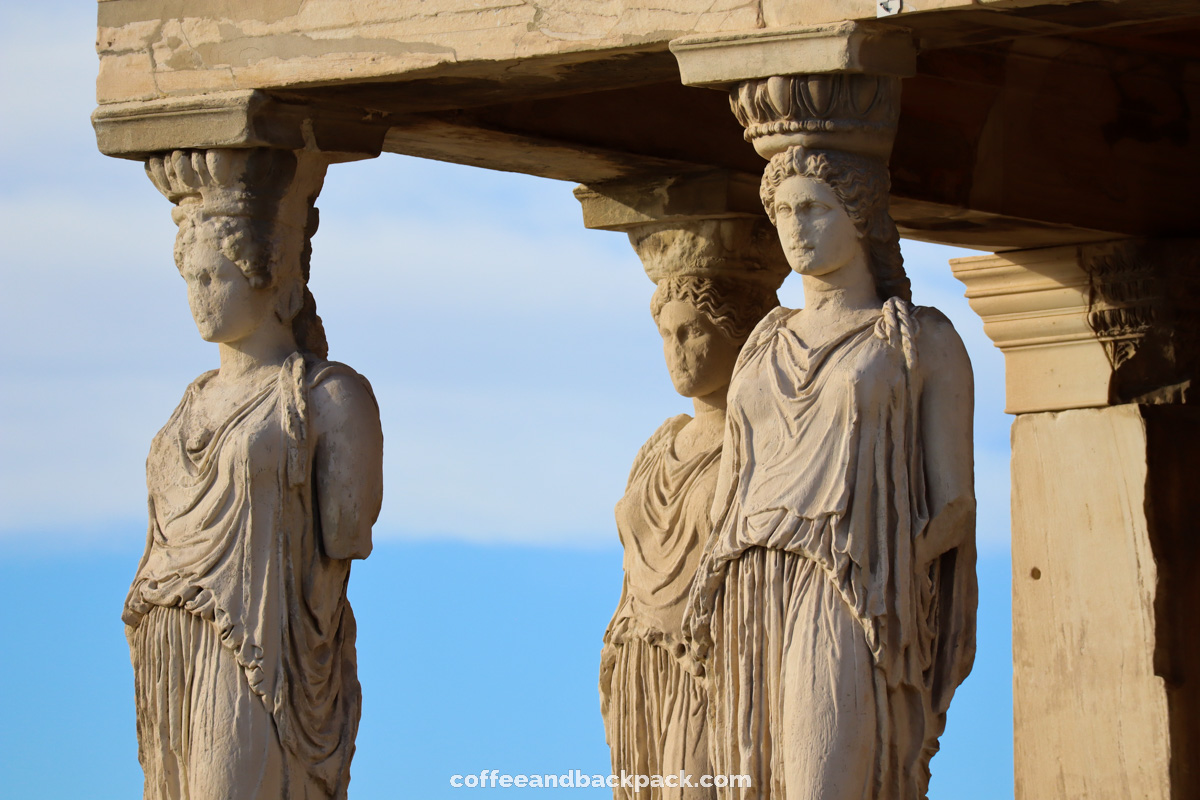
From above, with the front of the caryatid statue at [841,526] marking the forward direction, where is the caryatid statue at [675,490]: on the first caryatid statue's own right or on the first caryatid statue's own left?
on the first caryatid statue's own right

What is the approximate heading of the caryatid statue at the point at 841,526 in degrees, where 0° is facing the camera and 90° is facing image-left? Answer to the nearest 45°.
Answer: approximately 45°

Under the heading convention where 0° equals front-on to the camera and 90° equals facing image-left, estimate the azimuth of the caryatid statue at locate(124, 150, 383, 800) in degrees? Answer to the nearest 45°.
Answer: approximately 45°

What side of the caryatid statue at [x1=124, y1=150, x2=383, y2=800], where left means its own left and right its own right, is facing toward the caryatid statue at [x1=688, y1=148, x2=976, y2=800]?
left
